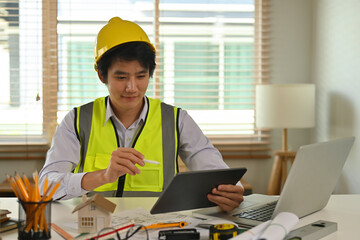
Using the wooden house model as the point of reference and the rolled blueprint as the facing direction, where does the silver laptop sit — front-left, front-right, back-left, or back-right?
front-left

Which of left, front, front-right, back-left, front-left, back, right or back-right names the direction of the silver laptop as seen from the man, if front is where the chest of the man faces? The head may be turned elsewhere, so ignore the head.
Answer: front-left

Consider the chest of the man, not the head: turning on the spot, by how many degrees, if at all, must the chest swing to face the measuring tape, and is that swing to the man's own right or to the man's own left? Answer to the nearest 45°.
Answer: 0° — they already face it

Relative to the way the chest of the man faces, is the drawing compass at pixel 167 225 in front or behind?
in front

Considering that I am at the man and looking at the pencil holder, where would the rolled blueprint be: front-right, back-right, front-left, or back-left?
front-left

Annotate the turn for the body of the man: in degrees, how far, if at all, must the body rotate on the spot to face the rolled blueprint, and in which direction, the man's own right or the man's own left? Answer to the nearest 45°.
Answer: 0° — they already face it

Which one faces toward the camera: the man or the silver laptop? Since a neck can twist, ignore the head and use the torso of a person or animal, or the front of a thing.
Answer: the man

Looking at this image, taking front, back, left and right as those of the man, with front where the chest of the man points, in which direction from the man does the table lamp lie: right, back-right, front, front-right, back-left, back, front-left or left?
back-left

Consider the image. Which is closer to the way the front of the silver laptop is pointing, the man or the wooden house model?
the man

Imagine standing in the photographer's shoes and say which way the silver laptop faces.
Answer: facing away from the viewer and to the left of the viewer

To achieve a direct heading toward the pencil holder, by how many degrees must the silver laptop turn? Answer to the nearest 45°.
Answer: approximately 90° to its left

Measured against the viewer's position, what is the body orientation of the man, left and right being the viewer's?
facing the viewer

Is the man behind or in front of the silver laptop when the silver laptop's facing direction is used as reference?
in front

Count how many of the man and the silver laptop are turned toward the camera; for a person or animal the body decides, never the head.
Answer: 1

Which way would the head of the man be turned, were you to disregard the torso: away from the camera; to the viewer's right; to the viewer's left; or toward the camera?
toward the camera
